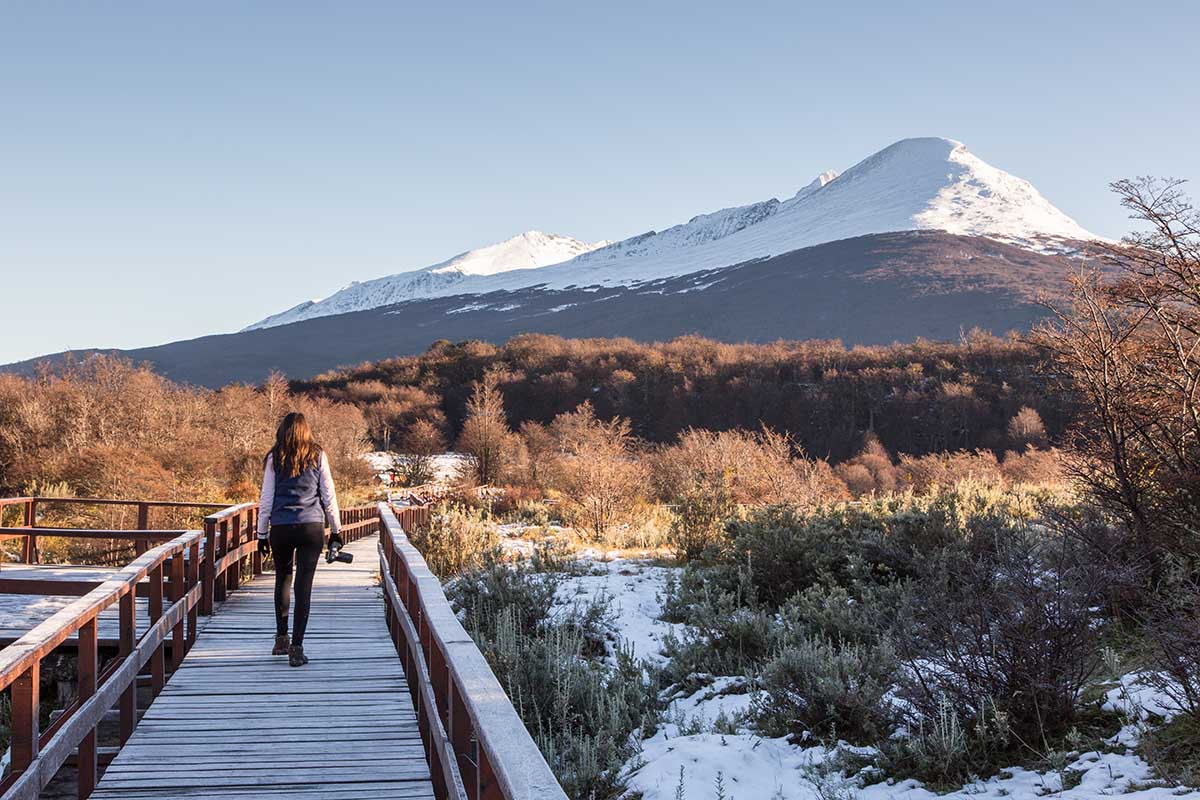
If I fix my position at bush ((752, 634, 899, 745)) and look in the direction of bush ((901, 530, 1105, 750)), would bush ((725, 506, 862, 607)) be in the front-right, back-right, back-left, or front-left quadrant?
front-left

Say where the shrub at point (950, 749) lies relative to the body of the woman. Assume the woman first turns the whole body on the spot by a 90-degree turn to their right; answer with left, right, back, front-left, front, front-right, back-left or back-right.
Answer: front-right

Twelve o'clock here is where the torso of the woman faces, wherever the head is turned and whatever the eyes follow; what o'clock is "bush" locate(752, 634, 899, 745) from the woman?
The bush is roughly at 4 o'clock from the woman.

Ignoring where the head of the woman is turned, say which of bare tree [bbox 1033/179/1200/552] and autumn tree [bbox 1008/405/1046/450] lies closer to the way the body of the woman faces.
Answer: the autumn tree

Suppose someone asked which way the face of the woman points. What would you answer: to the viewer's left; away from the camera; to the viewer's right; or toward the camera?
away from the camera

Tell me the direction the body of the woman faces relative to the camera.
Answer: away from the camera
